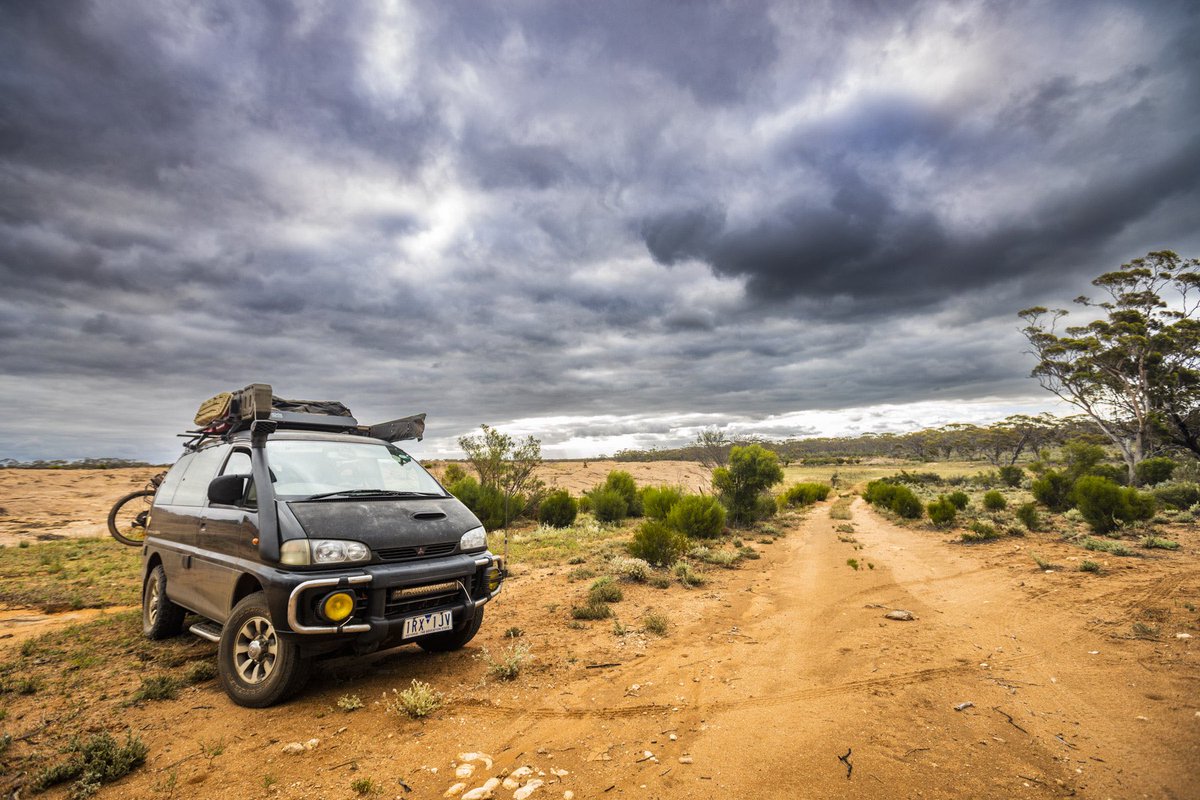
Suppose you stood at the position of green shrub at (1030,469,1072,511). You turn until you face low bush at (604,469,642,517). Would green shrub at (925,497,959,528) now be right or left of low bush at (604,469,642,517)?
left

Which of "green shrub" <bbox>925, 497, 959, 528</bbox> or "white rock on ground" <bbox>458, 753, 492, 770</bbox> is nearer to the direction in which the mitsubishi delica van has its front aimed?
the white rock on ground

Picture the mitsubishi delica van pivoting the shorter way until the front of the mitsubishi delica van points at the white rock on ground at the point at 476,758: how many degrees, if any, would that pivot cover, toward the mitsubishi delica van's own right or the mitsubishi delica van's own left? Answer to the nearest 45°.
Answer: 0° — it already faces it

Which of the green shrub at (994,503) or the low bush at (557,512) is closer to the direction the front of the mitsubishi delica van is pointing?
the green shrub

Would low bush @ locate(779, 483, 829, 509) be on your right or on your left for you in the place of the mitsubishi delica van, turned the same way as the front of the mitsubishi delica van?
on your left

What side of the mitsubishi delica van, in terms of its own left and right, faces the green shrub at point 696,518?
left

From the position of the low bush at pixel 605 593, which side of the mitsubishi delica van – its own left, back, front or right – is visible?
left

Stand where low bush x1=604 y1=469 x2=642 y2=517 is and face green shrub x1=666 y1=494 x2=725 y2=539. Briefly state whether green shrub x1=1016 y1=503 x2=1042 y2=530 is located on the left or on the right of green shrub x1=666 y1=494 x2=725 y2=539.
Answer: left

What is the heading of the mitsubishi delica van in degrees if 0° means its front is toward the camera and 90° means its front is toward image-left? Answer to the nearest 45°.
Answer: approximately 315°

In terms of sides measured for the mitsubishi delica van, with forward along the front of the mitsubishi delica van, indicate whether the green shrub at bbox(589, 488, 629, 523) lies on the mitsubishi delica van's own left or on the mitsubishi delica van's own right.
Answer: on the mitsubishi delica van's own left

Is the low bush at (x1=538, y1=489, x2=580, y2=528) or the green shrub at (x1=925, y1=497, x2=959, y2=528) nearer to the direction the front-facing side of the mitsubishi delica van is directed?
the green shrub

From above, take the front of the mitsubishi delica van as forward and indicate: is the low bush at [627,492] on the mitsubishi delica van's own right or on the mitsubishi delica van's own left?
on the mitsubishi delica van's own left

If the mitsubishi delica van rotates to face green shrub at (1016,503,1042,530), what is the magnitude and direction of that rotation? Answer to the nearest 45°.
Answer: approximately 45° to its left

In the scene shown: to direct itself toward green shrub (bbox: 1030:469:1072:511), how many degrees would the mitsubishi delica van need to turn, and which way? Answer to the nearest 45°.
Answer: approximately 45° to its left
